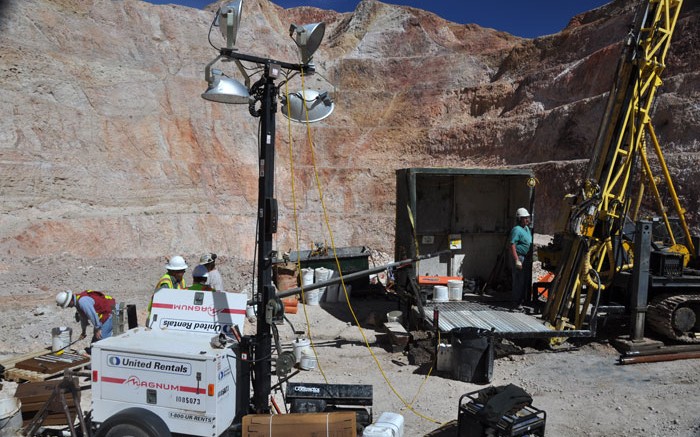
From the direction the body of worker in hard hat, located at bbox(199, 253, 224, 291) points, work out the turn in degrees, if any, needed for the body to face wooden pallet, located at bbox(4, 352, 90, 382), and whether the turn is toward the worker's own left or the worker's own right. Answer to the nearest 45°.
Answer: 0° — they already face it

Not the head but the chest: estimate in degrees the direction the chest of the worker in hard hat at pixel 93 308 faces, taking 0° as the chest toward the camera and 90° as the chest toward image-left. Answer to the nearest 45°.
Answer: approximately 90°

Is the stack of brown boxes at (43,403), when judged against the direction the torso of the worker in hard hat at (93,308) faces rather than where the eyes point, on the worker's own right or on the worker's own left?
on the worker's own left

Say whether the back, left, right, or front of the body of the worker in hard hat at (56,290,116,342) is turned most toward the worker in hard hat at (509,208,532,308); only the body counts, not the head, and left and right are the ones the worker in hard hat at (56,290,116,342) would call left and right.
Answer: back

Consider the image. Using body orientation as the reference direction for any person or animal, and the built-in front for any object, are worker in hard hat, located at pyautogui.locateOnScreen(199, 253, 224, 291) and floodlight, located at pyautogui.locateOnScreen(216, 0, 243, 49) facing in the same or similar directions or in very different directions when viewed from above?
very different directions

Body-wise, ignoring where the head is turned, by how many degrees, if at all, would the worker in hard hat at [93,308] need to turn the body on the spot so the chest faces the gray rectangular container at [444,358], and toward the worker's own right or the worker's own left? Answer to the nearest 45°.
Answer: approximately 180°

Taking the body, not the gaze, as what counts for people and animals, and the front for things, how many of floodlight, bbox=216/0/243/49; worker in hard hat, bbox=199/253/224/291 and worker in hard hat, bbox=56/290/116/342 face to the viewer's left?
2

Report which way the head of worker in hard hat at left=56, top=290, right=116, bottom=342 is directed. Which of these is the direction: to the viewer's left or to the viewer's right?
to the viewer's left
